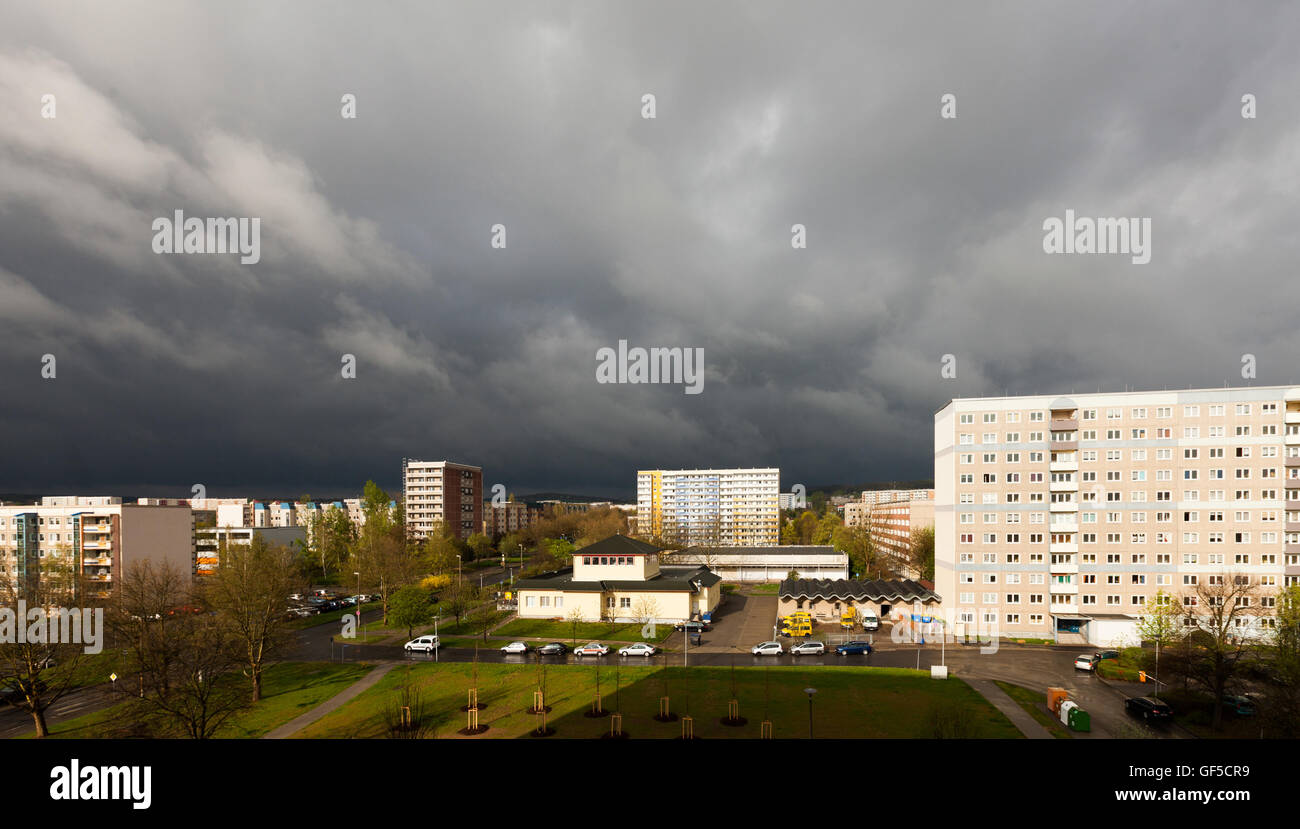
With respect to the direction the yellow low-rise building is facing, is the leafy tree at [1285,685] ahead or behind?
ahead

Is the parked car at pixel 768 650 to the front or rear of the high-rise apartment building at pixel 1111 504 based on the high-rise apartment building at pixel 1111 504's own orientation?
to the front

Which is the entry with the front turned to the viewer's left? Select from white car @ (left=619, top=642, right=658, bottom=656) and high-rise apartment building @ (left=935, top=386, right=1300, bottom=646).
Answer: the white car

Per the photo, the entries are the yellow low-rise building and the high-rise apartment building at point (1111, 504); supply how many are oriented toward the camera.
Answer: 2

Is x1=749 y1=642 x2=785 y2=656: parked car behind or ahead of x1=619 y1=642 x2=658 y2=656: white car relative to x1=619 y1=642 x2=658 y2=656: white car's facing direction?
behind

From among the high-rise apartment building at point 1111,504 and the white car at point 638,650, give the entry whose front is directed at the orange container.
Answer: the high-rise apartment building

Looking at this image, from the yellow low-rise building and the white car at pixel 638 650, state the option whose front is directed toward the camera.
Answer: the yellow low-rise building

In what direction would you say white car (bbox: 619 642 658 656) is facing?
to the viewer's left

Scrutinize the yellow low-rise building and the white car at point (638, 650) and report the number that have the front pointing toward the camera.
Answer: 1

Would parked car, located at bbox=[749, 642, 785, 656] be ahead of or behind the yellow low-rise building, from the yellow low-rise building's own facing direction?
ahead

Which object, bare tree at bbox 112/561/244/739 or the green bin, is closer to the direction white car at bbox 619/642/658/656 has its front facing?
the bare tree

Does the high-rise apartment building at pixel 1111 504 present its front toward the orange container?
yes

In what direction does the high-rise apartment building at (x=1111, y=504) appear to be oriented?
toward the camera

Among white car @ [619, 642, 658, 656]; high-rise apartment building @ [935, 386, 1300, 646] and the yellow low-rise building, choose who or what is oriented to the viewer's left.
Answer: the white car

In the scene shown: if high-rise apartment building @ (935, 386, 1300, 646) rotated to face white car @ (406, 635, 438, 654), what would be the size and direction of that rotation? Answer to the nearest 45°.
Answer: approximately 45° to its right
